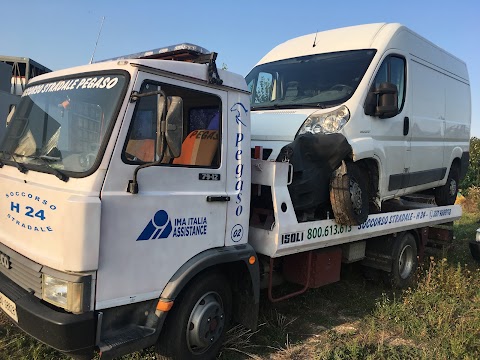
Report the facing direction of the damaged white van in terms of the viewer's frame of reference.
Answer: facing the viewer and to the left of the viewer

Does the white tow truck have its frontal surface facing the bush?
no

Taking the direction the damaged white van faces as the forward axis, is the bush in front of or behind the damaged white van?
behind
